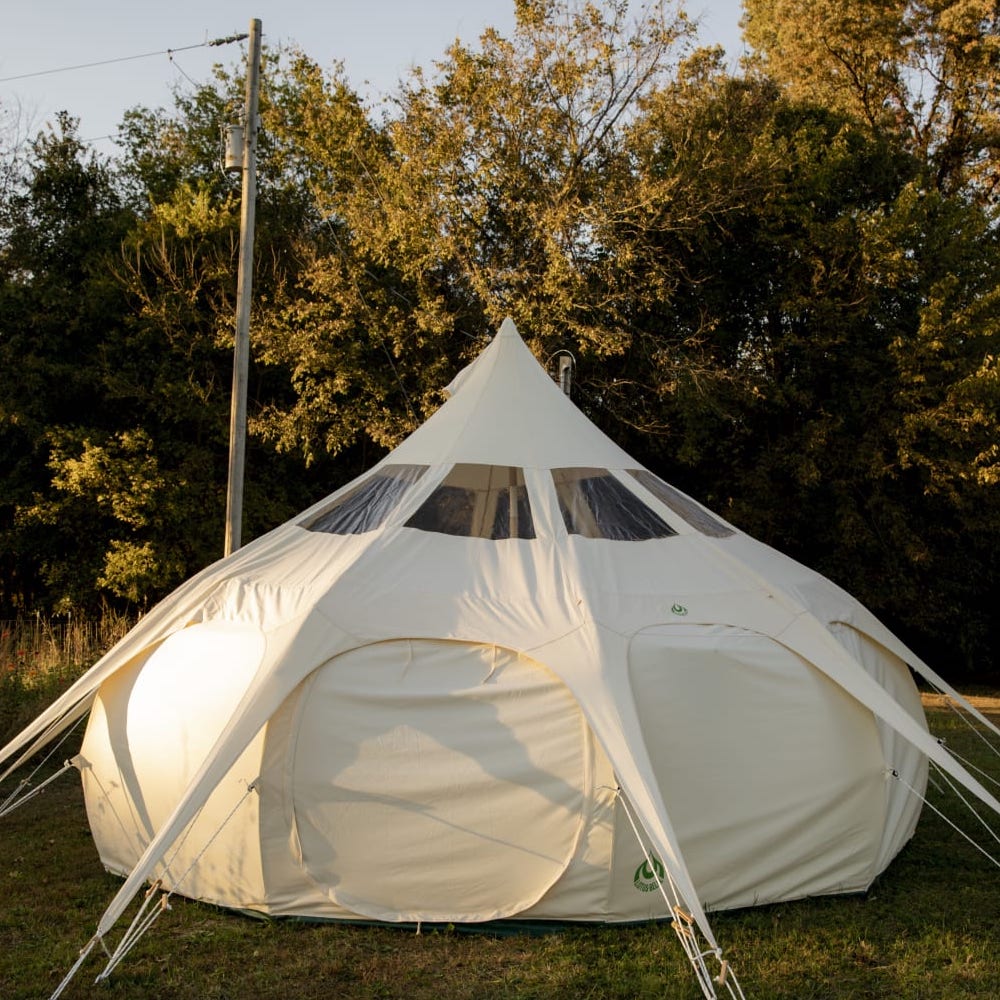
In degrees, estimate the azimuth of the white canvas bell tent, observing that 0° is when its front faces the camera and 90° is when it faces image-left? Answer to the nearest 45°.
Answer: approximately 0°

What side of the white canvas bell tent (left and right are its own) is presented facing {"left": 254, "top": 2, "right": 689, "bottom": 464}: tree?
back

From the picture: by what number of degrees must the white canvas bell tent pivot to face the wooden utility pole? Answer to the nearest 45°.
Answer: approximately 180°

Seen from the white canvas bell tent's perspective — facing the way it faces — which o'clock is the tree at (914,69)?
The tree is roughly at 7 o'clock from the white canvas bell tent.

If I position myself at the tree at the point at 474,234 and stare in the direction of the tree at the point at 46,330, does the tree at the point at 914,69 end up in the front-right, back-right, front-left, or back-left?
back-right

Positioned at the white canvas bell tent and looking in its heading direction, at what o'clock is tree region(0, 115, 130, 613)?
The tree is roughly at 5 o'clock from the white canvas bell tent.

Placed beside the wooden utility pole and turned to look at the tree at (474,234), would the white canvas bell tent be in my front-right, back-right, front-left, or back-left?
back-right
